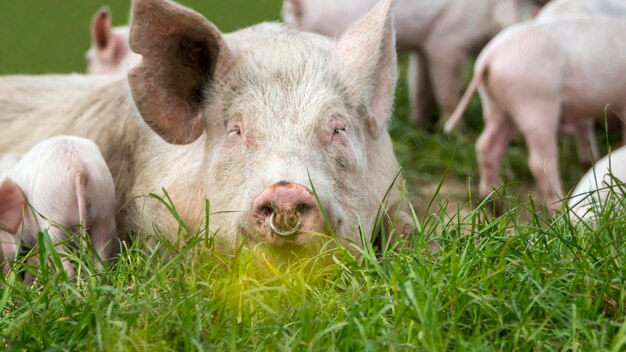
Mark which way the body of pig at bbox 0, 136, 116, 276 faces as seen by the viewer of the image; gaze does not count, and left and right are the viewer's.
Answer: facing away from the viewer and to the left of the viewer

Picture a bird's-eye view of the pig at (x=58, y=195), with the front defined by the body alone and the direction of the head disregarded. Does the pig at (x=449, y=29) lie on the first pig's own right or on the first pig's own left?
on the first pig's own right

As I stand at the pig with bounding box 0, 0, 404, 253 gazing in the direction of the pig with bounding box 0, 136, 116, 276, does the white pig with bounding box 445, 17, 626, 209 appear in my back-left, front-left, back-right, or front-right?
back-right
